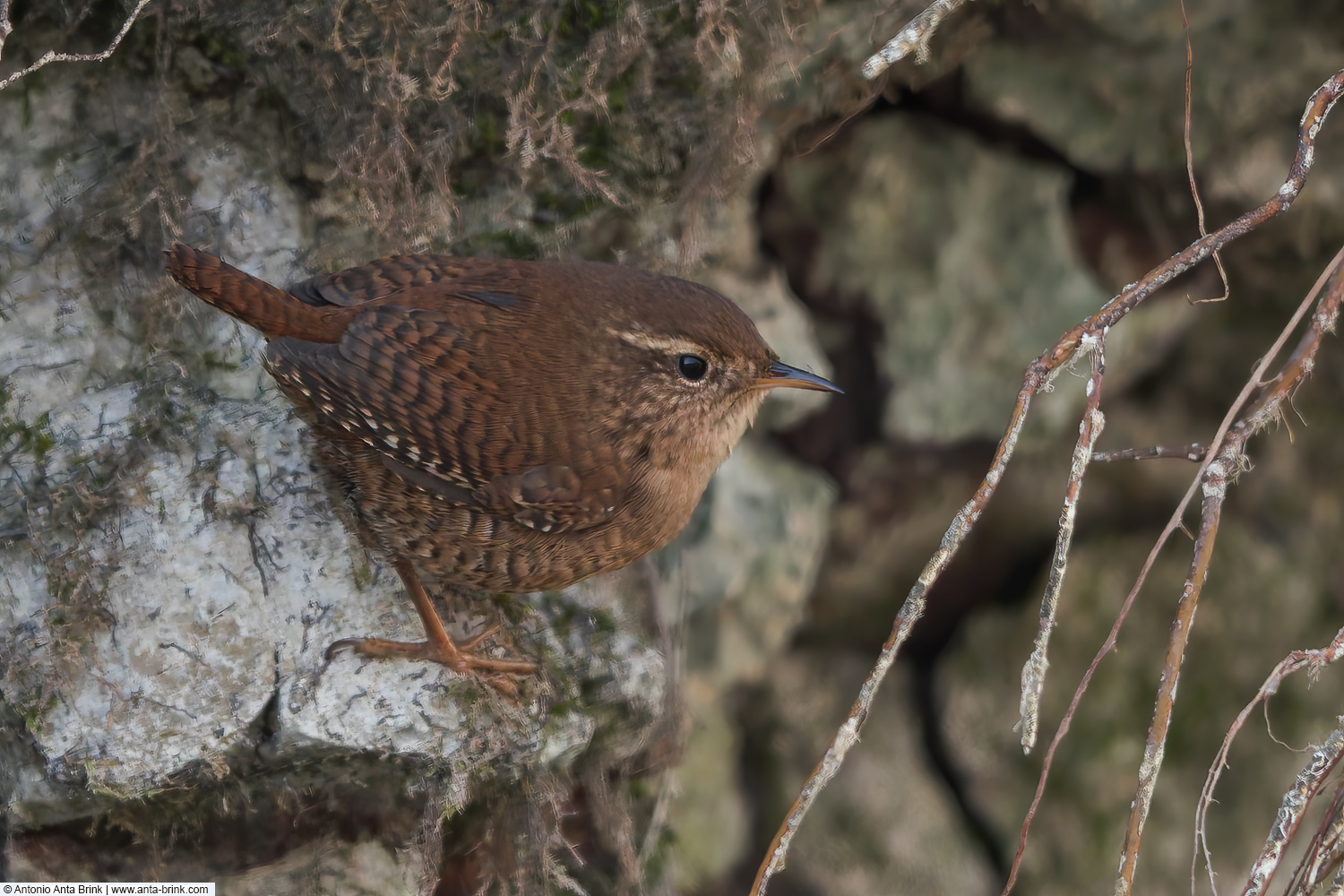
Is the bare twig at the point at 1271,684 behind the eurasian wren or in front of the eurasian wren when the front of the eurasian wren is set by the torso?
in front

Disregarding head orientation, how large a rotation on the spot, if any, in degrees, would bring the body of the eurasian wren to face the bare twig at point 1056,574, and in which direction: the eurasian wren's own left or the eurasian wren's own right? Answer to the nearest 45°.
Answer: approximately 45° to the eurasian wren's own right

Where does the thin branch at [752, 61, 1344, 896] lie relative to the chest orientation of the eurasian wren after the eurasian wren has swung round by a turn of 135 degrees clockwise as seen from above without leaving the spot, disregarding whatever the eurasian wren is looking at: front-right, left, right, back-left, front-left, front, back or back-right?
left

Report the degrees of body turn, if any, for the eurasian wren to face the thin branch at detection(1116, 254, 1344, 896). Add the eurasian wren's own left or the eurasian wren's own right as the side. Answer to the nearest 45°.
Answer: approximately 45° to the eurasian wren's own right

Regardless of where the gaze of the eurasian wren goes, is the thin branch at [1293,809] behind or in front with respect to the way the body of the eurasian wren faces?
in front

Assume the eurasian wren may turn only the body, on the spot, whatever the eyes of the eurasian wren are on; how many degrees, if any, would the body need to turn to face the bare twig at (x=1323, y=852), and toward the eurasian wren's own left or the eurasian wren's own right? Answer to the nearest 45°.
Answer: approximately 45° to the eurasian wren's own right

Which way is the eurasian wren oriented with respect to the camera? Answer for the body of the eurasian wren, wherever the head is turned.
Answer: to the viewer's right
